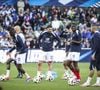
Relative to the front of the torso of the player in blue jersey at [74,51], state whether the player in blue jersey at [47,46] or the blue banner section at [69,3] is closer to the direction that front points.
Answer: the player in blue jersey

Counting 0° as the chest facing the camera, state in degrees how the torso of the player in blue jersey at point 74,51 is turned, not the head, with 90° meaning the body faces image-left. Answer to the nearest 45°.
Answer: approximately 45°

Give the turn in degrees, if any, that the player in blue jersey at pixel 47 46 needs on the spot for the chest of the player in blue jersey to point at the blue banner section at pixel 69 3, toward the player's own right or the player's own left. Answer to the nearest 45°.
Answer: approximately 180°

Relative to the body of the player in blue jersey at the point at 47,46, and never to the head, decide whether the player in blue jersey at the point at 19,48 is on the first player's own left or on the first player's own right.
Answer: on the first player's own right

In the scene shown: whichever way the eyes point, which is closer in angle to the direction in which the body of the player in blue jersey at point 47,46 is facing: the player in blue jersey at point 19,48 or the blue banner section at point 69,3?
the player in blue jersey
